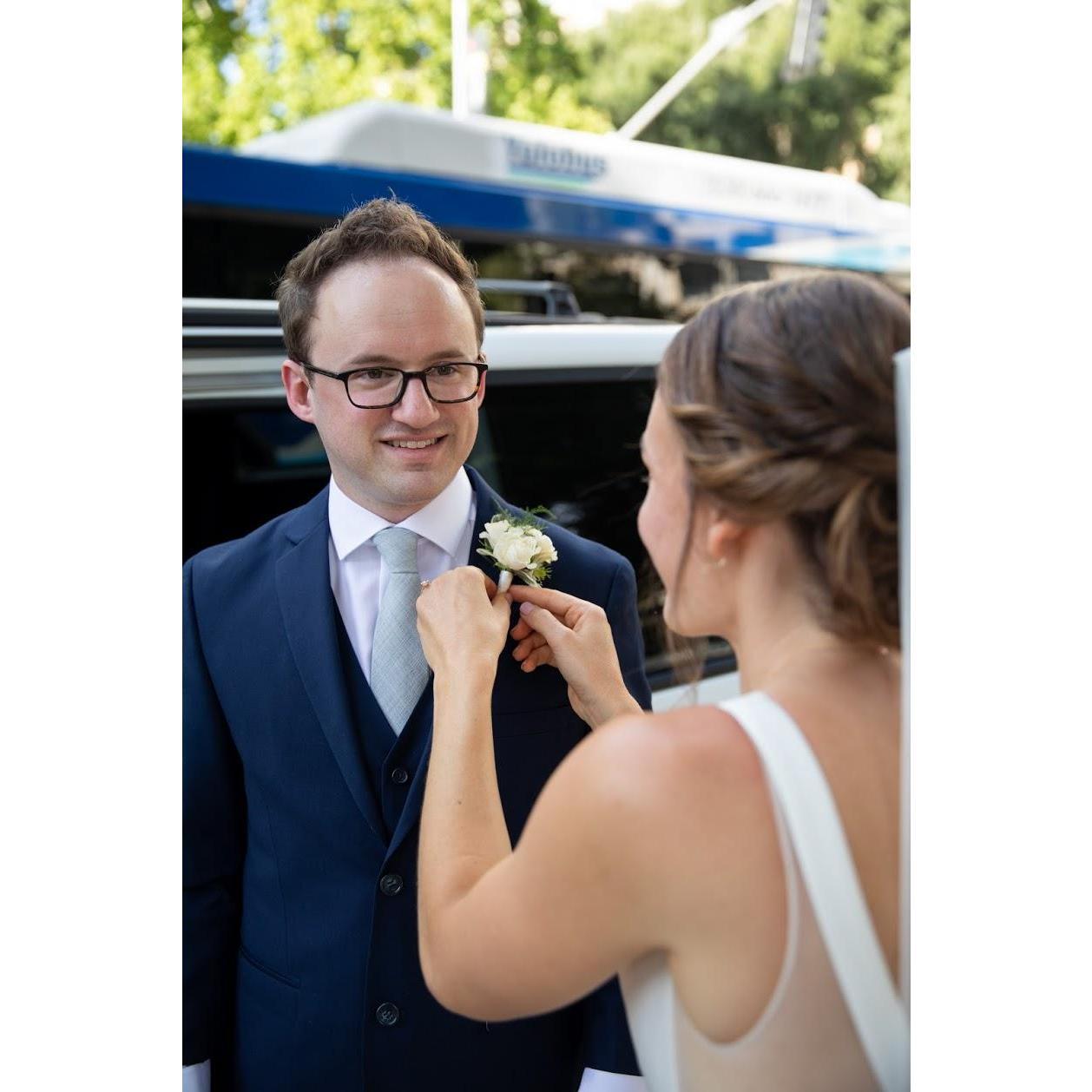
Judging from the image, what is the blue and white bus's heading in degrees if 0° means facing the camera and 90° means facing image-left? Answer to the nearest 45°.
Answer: approximately 45°

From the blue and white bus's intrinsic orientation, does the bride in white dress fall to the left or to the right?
on its left

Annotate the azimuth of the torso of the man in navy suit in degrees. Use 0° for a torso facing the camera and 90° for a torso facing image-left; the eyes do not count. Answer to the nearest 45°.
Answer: approximately 0°

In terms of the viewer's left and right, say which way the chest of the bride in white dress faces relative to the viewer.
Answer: facing away from the viewer and to the left of the viewer

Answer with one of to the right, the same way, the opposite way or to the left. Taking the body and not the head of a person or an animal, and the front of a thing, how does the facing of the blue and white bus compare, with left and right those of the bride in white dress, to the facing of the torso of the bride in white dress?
to the left

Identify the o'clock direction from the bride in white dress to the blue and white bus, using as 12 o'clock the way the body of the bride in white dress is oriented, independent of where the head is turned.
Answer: The blue and white bus is roughly at 1 o'clock from the bride in white dress.

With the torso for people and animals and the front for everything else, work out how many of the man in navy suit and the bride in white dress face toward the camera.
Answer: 1

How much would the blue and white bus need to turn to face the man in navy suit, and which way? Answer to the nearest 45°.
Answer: approximately 45° to its left

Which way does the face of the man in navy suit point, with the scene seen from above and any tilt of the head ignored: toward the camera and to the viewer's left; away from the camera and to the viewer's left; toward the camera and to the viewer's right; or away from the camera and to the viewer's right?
toward the camera and to the viewer's right

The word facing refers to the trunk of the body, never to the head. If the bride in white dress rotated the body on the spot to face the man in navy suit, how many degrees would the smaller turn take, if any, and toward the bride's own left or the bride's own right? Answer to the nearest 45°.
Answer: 0° — they already face them

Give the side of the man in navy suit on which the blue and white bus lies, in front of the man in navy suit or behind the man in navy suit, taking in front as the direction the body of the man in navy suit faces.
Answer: behind
